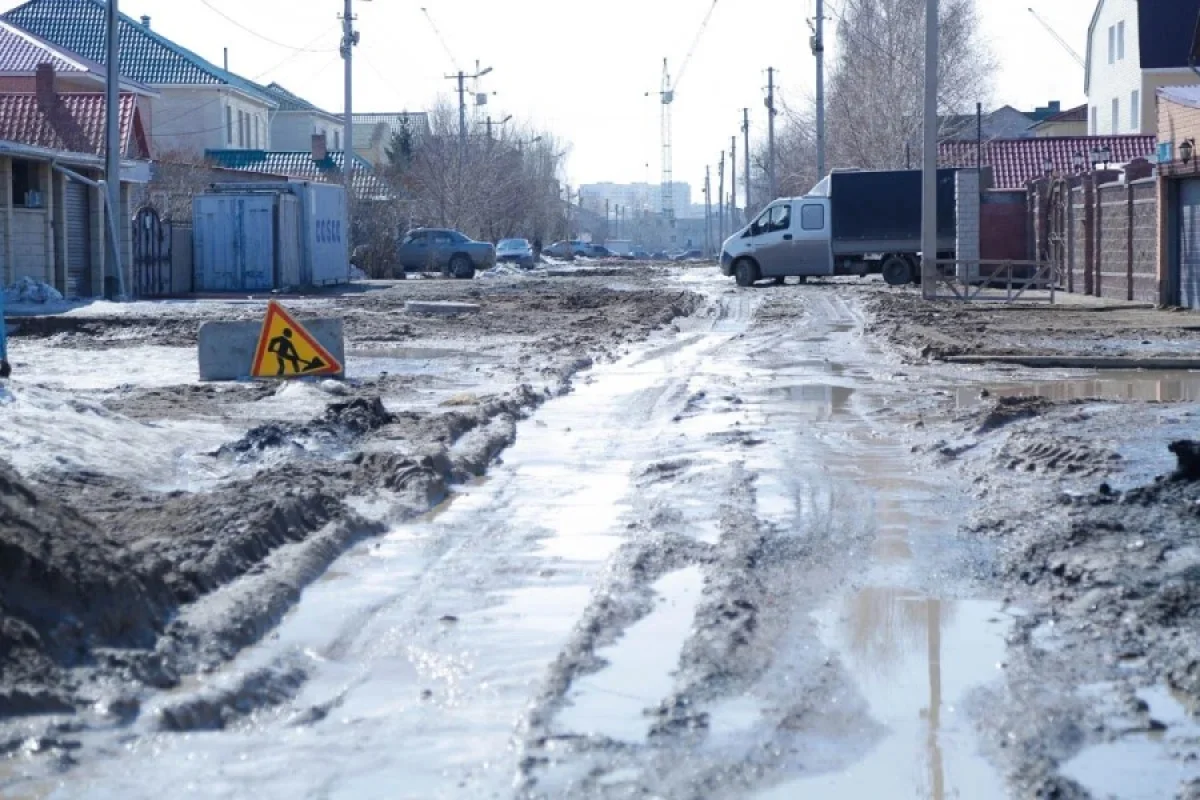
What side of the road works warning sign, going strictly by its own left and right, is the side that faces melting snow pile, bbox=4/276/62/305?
back

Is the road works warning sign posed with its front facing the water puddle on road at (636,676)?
yes

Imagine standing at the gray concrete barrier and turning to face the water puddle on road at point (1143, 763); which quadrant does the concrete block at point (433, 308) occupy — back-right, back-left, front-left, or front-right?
back-left

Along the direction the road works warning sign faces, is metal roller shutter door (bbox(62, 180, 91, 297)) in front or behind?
behind

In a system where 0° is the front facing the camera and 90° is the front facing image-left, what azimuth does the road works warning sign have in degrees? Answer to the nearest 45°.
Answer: approximately 0°

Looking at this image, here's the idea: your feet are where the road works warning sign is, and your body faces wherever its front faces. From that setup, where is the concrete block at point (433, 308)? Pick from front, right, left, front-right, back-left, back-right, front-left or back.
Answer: back

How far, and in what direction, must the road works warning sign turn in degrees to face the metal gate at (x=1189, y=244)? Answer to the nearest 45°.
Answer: approximately 135° to its left

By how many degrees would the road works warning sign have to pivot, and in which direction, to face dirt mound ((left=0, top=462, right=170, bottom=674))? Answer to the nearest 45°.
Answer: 0° — it already faces it

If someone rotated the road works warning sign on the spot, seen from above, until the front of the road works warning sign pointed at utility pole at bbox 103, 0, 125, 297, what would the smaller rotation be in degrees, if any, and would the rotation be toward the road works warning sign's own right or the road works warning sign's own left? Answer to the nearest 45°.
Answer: approximately 180°

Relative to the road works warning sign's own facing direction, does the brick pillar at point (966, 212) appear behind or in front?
behind

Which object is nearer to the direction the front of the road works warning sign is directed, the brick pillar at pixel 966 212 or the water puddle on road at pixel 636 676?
the water puddle on road

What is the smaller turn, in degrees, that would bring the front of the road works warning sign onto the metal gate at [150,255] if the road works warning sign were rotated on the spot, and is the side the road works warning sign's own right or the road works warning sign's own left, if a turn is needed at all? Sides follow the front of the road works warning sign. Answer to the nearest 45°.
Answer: approximately 180°
